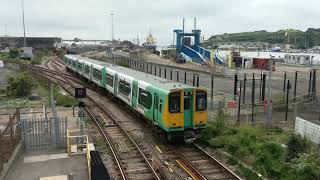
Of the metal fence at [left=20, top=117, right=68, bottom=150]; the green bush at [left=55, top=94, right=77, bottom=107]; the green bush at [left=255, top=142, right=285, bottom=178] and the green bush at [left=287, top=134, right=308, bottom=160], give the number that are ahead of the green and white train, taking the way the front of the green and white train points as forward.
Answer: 2

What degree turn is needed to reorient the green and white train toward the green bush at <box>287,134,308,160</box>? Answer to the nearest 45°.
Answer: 0° — it already faces it

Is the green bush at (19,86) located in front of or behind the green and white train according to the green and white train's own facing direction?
behind

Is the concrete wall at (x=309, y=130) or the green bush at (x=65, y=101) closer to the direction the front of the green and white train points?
the concrete wall

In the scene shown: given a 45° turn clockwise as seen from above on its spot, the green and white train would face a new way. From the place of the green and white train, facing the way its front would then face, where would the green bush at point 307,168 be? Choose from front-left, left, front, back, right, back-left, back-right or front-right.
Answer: front-left

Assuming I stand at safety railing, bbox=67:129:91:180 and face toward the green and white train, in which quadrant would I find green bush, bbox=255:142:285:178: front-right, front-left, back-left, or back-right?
front-right

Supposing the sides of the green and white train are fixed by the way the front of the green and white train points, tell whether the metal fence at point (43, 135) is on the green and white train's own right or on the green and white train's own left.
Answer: on the green and white train's own right

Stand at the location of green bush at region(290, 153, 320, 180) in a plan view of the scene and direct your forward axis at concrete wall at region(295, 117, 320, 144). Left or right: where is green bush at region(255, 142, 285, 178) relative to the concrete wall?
left

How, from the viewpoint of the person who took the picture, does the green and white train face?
facing the viewer and to the right of the viewer

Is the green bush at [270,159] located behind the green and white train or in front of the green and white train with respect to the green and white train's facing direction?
in front

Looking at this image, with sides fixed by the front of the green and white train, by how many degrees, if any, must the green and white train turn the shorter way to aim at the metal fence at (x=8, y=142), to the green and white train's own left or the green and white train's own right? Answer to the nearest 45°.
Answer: approximately 90° to the green and white train's own right

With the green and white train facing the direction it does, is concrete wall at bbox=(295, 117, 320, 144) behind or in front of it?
in front

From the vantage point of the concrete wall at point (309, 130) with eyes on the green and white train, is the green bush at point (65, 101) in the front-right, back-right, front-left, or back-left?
front-left

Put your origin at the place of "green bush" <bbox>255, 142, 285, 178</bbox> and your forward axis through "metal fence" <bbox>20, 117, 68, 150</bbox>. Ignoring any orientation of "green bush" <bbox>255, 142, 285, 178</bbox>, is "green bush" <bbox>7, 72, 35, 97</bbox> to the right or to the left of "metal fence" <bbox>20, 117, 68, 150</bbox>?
right
